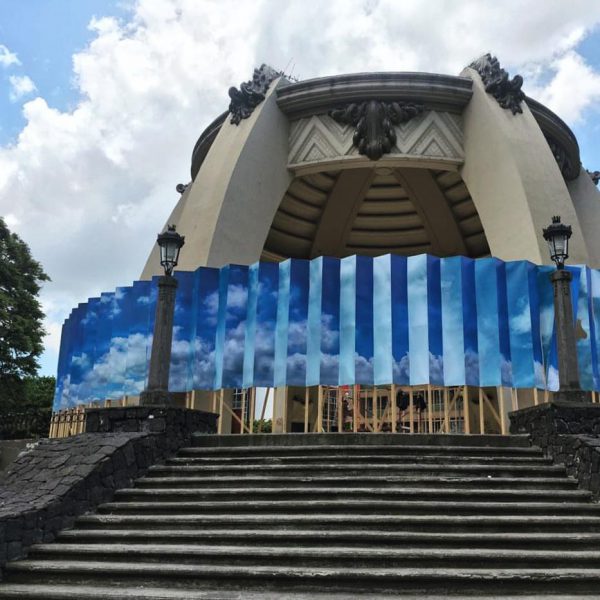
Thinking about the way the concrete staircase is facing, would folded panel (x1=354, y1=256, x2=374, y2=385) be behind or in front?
behind

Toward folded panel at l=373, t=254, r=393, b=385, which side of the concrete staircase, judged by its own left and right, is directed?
back

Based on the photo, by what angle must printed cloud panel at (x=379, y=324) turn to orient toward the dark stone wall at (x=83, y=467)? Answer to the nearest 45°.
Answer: approximately 45° to its right

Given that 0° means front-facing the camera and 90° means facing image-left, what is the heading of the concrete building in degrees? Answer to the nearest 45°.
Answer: approximately 0°

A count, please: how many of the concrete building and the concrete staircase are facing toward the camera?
2

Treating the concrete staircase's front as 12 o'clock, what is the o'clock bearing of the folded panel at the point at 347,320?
The folded panel is roughly at 6 o'clock from the concrete staircase.

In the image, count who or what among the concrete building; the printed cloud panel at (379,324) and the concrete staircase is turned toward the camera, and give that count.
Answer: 3
